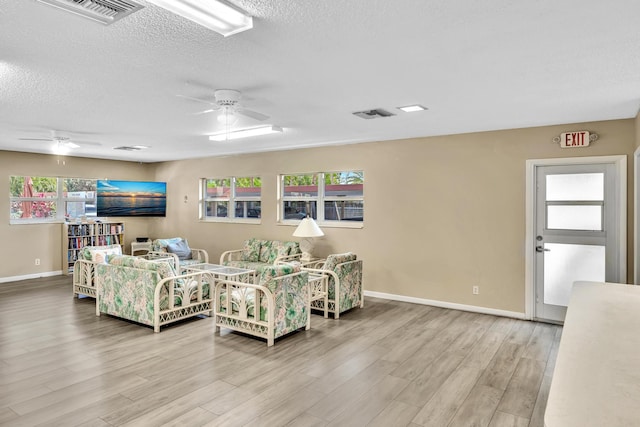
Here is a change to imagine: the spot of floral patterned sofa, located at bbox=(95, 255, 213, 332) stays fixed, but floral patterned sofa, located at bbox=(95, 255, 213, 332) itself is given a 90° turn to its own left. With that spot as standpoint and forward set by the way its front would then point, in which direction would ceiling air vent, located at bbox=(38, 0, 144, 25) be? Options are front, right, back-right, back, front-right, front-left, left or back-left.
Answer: back-left

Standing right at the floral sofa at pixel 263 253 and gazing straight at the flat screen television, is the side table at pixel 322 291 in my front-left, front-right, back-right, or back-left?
back-left

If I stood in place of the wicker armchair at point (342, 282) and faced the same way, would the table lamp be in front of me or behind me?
in front

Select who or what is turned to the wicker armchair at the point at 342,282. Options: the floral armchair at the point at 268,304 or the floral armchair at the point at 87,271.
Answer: the floral armchair at the point at 87,271

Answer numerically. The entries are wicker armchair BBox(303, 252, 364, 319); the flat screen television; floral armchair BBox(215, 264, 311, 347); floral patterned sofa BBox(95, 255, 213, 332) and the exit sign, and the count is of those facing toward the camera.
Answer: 2

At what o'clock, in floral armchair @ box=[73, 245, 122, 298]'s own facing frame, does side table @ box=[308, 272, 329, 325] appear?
The side table is roughly at 12 o'clock from the floral armchair.

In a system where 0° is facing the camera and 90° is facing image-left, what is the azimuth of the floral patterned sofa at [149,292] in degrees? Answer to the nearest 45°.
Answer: approximately 225°

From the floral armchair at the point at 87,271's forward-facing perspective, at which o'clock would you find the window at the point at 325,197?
The window is roughly at 11 o'clock from the floral armchair.

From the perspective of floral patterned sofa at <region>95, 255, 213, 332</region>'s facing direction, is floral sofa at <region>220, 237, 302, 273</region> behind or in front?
in front

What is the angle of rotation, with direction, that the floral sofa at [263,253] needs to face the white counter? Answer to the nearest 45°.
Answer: approximately 45° to its left
